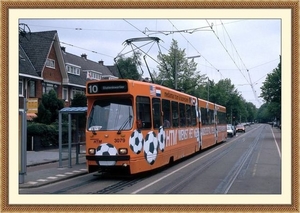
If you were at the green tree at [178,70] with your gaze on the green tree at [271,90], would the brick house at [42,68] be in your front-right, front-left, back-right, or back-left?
back-right

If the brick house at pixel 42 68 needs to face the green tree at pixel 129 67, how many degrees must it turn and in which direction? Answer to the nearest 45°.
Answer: approximately 45° to its left

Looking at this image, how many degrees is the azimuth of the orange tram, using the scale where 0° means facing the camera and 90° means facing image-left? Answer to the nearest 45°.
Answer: approximately 45°

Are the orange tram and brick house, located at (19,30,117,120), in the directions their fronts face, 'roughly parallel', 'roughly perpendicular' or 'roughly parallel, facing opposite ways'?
roughly perpendicular

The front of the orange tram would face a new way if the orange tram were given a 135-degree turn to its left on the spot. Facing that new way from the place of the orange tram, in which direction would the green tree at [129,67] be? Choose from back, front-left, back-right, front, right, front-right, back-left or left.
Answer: left

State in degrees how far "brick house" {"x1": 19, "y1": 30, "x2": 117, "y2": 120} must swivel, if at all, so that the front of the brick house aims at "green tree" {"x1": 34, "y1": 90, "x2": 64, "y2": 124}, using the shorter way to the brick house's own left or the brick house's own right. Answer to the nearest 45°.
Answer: approximately 45° to the brick house's own right

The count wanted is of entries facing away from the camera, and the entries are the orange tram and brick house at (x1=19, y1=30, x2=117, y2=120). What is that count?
0

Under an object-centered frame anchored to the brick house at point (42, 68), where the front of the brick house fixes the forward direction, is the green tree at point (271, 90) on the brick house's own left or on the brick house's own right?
on the brick house's own left

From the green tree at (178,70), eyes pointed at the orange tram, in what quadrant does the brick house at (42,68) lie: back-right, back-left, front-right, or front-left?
front-right

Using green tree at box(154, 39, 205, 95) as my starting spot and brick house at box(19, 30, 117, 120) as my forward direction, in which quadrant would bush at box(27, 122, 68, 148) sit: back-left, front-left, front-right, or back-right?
front-left

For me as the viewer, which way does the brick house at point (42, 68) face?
facing the viewer and to the right of the viewer

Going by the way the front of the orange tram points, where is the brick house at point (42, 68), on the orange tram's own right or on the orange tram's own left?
on the orange tram's own right
